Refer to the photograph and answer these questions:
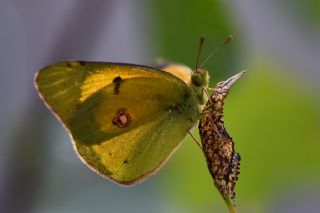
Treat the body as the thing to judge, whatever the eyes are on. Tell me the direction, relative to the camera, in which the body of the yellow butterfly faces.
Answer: to the viewer's right

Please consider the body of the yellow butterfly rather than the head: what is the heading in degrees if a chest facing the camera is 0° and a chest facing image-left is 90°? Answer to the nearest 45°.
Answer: approximately 270°
